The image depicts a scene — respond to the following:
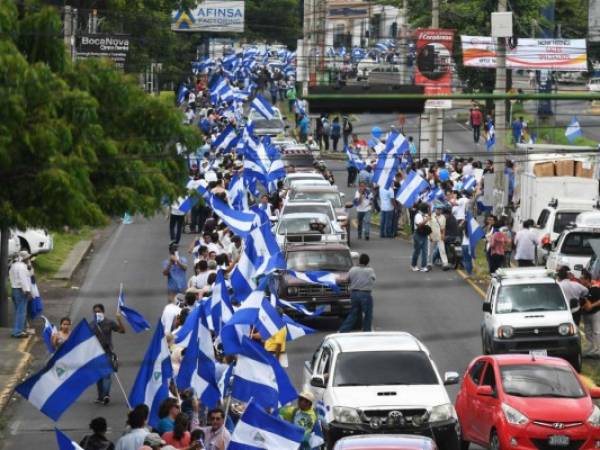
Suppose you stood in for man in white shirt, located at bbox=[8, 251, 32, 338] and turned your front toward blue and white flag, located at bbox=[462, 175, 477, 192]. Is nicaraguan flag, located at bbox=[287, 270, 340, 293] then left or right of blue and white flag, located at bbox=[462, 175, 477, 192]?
right

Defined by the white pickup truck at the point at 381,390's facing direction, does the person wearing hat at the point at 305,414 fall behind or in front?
in front

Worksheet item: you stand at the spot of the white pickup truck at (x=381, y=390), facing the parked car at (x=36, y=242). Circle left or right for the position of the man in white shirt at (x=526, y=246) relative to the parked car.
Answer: right

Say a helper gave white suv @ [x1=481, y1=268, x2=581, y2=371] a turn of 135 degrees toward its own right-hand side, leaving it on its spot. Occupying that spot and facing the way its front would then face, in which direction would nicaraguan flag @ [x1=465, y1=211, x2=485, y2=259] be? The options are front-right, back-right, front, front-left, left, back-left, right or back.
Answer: front-right

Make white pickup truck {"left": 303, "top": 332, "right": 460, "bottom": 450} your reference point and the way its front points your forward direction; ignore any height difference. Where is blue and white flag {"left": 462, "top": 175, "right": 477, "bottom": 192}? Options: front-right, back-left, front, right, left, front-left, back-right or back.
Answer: back

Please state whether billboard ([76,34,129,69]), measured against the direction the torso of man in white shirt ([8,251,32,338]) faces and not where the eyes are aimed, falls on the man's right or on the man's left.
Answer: on the man's left

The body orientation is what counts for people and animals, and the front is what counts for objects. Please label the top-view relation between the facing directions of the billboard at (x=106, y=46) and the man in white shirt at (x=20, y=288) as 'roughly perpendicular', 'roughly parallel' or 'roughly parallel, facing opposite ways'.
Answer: roughly perpendicular

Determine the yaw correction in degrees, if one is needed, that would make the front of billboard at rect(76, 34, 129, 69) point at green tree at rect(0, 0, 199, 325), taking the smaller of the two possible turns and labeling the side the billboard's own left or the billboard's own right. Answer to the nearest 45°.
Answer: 0° — it already faces it

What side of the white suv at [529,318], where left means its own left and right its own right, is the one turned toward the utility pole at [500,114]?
back
